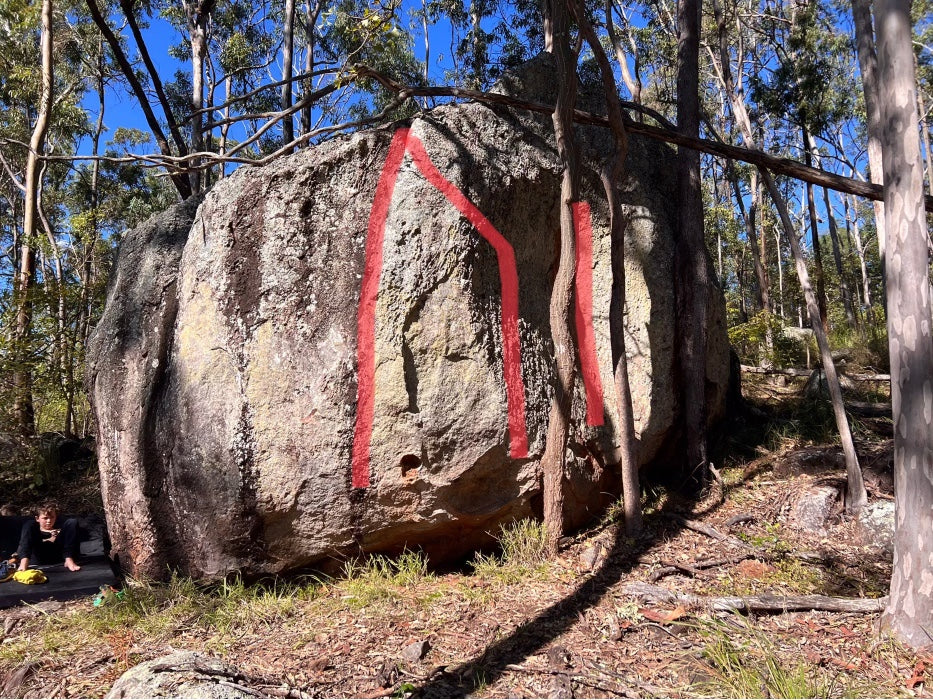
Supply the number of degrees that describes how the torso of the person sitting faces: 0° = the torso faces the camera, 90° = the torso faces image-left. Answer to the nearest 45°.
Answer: approximately 0°

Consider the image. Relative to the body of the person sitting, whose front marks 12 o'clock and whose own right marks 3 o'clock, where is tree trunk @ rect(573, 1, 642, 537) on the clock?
The tree trunk is roughly at 10 o'clock from the person sitting.

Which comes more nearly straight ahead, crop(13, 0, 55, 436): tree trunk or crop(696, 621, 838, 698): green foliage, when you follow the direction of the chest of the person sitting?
the green foliage

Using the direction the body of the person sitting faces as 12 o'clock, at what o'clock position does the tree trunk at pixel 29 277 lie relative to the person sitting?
The tree trunk is roughly at 6 o'clock from the person sitting.

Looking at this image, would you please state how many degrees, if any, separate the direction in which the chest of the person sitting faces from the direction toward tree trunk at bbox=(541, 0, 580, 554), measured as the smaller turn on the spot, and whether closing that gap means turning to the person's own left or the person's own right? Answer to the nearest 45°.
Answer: approximately 45° to the person's own left

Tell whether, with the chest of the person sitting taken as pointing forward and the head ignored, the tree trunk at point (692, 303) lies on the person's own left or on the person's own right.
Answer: on the person's own left

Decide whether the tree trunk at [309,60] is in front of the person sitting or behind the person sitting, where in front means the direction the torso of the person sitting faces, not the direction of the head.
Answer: behind
